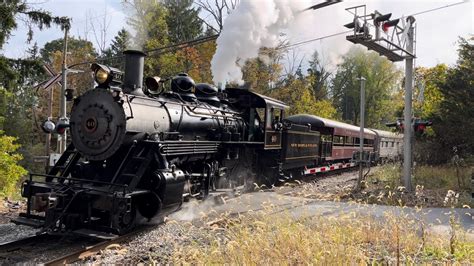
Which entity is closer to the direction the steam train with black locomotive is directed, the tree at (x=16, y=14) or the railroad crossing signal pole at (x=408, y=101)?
the tree

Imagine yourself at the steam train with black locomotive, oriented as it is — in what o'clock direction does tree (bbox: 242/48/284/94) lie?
The tree is roughly at 5 o'clock from the steam train with black locomotive.

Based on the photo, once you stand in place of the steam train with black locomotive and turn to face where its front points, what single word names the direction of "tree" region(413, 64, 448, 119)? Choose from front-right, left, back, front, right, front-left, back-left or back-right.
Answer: back

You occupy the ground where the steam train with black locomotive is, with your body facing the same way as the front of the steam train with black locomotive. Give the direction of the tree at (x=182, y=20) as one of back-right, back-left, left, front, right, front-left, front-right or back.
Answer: back-right

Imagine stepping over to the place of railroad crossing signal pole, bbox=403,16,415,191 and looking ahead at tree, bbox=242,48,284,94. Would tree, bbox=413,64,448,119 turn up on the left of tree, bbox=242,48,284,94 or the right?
right

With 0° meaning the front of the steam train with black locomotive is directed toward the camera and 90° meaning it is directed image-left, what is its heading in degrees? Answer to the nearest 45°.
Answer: approximately 45°

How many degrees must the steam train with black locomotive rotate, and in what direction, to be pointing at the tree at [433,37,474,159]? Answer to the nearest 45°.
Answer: approximately 180°

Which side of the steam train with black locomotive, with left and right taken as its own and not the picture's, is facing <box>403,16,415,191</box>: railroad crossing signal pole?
back

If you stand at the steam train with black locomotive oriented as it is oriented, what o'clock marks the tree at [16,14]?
The tree is roughly at 3 o'clock from the steam train with black locomotive.
